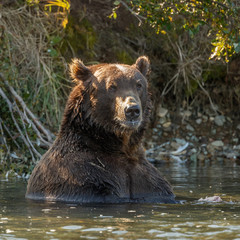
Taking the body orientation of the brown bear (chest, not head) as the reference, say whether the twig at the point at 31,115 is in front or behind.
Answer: behind

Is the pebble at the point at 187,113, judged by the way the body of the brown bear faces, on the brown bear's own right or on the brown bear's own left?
on the brown bear's own left

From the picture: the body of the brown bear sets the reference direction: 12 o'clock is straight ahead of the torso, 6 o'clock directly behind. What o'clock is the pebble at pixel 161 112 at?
The pebble is roughly at 8 o'clock from the brown bear.

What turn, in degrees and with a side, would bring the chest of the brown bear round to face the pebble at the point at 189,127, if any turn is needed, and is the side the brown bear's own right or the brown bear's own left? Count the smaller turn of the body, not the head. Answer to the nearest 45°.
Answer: approximately 135° to the brown bear's own left

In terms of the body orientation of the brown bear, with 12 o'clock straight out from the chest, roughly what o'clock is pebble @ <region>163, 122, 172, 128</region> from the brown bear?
The pebble is roughly at 8 o'clock from the brown bear.
